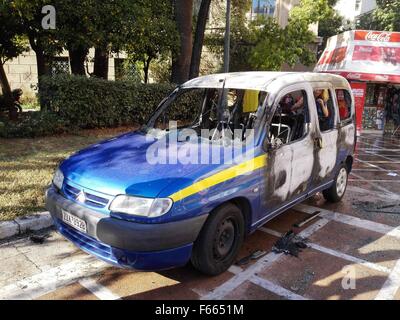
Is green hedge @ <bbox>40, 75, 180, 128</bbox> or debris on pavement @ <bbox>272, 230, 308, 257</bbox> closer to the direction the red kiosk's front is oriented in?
the debris on pavement

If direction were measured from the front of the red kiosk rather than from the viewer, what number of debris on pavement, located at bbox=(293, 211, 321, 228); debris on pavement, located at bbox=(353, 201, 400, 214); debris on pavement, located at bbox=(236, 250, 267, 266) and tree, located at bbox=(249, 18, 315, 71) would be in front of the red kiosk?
3

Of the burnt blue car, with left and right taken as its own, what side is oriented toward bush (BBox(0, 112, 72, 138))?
right

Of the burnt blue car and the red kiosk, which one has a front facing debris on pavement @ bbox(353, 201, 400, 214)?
the red kiosk

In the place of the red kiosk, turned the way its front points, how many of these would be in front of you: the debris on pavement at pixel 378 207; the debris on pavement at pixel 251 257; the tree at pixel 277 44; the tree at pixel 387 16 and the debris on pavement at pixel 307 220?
3

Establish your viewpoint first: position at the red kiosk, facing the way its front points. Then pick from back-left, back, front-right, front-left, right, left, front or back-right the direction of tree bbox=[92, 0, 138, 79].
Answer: front-right

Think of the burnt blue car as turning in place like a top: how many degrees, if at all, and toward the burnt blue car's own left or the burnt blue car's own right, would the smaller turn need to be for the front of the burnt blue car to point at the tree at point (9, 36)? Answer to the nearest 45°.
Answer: approximately 90° to the burnt blue car's own right

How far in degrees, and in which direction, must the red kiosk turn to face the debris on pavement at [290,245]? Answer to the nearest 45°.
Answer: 0° — it already faces it

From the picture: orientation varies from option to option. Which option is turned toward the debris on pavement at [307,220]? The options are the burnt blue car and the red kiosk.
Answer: the red kiosk

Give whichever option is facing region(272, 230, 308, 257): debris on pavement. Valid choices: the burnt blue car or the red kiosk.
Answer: the red kiosk

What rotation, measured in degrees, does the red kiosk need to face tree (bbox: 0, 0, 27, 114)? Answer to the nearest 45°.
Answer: approximately 45° to its right

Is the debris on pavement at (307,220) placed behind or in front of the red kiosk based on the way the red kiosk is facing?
in front

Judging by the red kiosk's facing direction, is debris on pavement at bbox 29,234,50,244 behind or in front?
in front

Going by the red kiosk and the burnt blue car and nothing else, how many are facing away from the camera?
0

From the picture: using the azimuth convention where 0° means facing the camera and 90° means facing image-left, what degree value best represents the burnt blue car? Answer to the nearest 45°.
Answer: approximately 45°

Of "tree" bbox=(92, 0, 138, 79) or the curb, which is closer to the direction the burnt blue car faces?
the curb

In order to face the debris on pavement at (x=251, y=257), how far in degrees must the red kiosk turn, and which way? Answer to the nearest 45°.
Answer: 0° — it already faces it

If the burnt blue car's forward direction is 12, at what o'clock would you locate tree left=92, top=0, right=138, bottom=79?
The tree is roughly at 4 o'clock from the burnt blue car.
